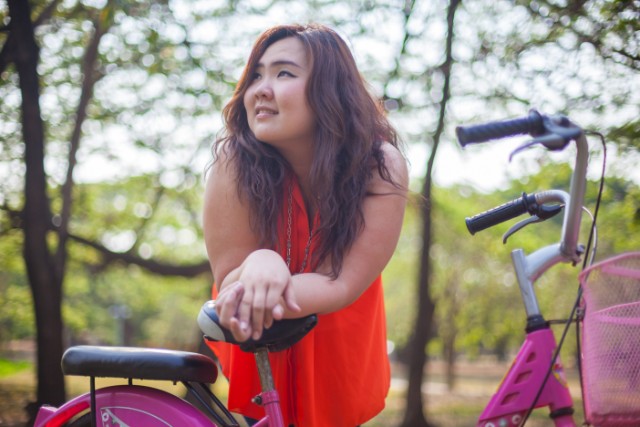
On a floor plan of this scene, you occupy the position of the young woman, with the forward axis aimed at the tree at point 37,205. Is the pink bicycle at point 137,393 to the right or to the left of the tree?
left

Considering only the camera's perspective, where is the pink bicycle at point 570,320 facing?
facing to the right of the viewer

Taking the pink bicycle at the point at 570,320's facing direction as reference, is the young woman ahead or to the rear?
to the rear

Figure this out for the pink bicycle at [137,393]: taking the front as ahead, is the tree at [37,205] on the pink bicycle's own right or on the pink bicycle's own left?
on the pink bicycle's own left

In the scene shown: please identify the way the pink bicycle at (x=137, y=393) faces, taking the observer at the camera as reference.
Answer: facing to the right of the viewer

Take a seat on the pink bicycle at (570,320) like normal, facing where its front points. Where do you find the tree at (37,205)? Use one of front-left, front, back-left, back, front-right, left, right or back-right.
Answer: back-left
